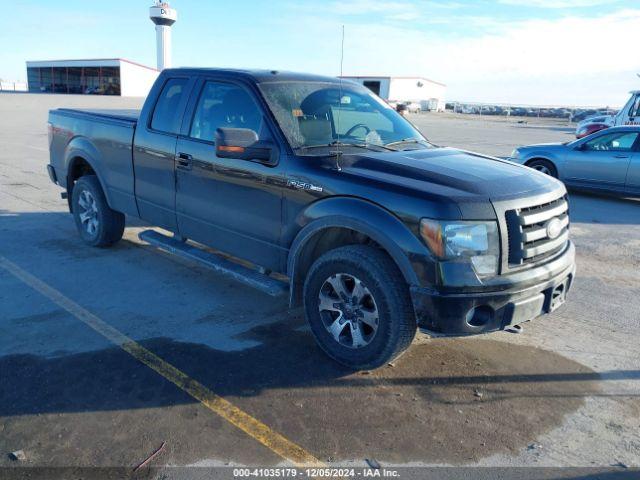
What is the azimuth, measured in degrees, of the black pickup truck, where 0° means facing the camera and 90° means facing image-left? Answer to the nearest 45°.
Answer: approximately 315°

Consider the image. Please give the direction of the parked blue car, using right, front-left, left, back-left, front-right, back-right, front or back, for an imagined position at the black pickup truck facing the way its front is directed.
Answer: left
